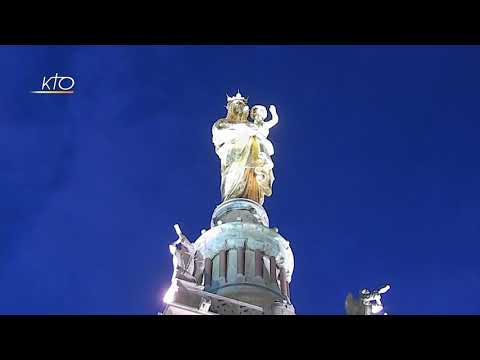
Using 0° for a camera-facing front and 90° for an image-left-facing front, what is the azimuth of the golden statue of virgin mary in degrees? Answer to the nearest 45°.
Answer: approximately 315°
